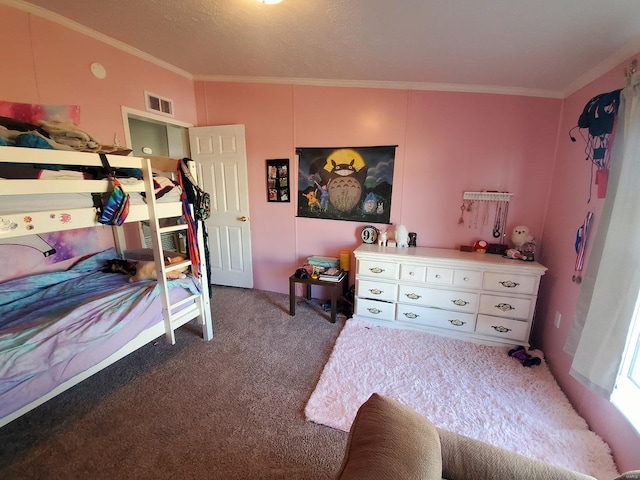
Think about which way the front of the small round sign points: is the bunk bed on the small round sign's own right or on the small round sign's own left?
on the small round sign's own right

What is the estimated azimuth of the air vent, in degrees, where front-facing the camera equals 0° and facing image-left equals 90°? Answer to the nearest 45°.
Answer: approximately 315°

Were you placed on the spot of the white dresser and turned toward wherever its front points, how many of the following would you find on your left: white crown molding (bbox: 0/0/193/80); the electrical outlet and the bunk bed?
1

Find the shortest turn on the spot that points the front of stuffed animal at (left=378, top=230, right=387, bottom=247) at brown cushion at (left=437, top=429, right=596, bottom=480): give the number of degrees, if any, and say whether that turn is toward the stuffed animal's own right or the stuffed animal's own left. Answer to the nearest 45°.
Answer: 0° — it already faces it

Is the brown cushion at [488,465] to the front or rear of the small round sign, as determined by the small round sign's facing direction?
to the front

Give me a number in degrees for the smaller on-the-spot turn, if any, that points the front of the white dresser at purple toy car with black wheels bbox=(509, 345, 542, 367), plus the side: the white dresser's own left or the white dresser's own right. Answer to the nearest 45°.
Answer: approximately 90° to the white dresser's own left

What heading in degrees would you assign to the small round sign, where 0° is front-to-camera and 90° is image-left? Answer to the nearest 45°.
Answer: approximately 0°
